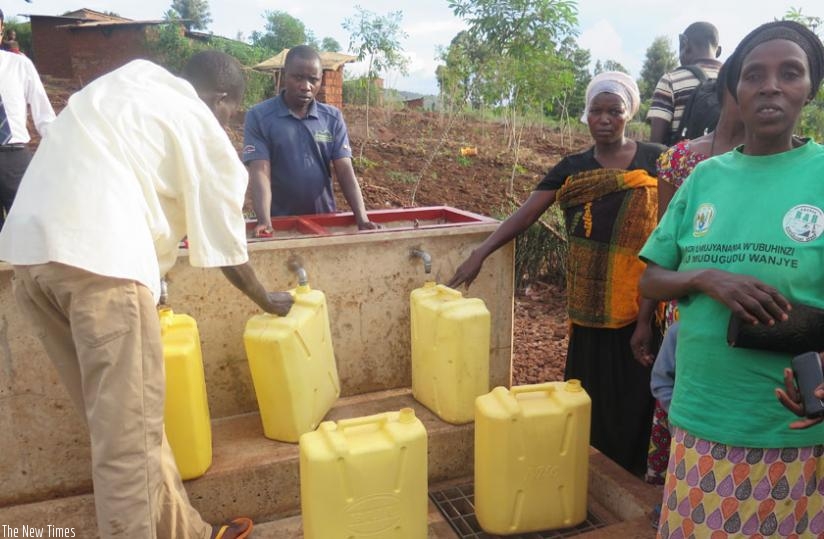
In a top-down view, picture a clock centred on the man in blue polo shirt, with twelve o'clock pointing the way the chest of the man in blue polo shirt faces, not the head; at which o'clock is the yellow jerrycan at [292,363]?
The yellow jerrycan is roughly at 12 o'clock from the man in blue polo shirt.

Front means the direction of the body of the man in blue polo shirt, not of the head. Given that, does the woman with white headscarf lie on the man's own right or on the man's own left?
on the man's own left

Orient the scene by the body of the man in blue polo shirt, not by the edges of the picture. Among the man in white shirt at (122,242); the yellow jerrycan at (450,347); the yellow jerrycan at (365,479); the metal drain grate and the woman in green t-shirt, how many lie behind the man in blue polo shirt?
0

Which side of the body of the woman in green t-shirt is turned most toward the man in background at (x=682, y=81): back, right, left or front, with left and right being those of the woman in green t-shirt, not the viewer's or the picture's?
back

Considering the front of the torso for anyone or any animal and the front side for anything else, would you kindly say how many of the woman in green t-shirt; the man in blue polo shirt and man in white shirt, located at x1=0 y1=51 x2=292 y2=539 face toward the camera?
2

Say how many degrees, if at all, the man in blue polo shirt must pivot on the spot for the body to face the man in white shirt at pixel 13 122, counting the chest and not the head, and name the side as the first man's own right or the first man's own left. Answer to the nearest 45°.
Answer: approximately 135° to the first man's own right

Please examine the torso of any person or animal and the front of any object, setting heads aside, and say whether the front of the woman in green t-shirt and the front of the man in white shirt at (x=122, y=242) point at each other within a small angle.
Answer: no

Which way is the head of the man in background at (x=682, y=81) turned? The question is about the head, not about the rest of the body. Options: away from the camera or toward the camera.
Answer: away from the camera

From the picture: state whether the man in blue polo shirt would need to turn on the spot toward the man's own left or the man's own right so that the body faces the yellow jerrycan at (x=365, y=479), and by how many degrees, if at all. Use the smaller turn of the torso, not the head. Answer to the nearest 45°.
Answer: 0° — they already face it

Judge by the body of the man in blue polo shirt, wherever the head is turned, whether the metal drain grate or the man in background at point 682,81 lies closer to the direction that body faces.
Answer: the metal drain grate

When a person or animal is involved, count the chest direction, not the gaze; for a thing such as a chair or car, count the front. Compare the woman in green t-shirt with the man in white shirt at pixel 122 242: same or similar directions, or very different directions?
very different directions

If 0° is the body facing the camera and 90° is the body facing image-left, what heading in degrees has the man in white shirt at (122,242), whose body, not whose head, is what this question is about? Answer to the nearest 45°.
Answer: approximately 225°

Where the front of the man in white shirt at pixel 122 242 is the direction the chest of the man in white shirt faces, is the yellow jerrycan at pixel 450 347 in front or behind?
in front

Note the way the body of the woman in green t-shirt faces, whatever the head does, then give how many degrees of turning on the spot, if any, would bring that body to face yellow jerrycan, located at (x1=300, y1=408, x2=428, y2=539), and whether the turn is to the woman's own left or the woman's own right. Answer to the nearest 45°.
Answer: approximately 90° to the woman's own right

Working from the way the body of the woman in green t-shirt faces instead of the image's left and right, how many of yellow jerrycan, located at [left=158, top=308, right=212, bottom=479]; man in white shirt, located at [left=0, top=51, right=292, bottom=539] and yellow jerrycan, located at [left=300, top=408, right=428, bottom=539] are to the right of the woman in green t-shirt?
3

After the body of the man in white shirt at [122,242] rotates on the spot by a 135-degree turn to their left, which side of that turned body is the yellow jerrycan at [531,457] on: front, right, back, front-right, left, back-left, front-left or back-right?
back

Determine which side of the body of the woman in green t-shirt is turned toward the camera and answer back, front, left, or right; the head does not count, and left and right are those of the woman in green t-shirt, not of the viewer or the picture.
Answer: front

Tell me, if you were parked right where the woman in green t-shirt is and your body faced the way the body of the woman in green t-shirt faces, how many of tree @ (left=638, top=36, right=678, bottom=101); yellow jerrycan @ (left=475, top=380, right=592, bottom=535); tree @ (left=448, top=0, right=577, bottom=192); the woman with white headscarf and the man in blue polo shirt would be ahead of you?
0

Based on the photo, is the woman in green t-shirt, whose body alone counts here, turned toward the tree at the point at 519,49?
no

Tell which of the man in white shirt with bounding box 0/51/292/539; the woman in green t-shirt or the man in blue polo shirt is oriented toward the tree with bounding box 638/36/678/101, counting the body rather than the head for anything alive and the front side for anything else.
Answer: the man in white shirt

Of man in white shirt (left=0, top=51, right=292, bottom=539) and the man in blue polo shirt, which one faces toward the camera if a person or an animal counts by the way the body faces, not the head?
the man in blue polo shirt

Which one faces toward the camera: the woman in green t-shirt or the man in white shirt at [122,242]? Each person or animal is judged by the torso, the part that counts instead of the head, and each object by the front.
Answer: the woman in green t-shirt
